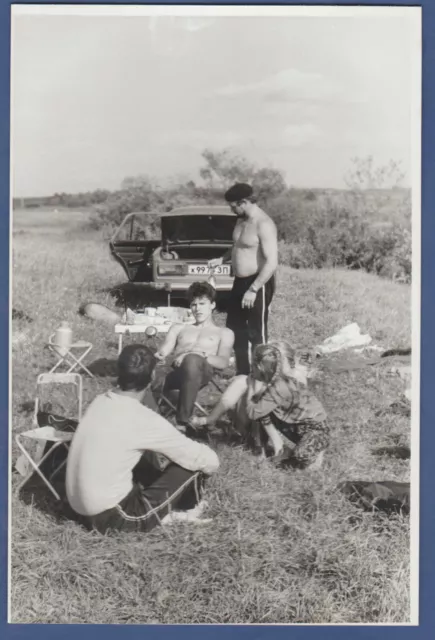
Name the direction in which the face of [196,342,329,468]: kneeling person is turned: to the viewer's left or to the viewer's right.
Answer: to the viewer's left

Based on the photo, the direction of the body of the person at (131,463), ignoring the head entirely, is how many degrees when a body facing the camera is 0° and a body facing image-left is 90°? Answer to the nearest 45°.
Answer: approximately 225°
